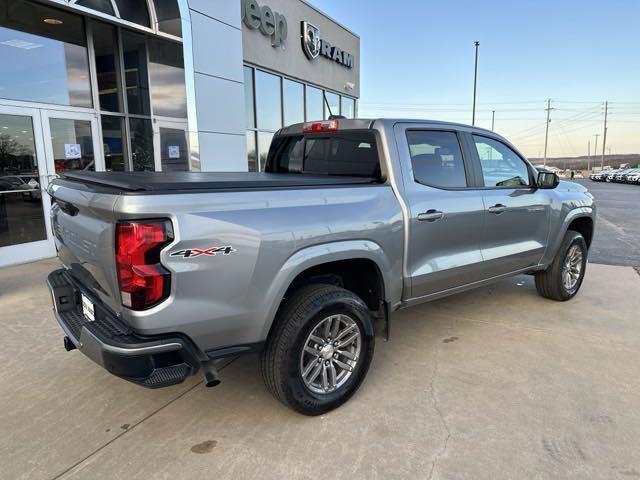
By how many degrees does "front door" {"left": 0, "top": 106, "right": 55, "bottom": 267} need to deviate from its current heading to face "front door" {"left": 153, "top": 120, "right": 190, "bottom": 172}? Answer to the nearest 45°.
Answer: approximately 90° to its left

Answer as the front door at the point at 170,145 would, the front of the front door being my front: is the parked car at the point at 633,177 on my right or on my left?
on my left

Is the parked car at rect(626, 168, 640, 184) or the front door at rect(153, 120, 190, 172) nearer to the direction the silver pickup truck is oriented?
the parked car

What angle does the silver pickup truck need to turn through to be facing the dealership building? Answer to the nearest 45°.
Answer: approximately 90° to its left

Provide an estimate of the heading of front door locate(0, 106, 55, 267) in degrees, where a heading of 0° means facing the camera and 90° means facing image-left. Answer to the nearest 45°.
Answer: approximately 315°

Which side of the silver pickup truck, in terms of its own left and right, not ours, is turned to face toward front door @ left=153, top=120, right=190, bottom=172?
left

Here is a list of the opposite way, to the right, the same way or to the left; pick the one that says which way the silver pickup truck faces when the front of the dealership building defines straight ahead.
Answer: to the left

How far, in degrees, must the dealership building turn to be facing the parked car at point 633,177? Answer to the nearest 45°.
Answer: approximately 90° to its left

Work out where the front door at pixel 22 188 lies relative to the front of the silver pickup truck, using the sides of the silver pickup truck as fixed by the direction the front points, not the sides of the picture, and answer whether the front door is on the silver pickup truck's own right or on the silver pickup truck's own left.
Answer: on the silver pickup truck's own left

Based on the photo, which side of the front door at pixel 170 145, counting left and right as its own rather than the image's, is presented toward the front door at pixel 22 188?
right

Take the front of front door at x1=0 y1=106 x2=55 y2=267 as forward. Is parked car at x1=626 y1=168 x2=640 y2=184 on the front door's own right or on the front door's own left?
on the front door's own left

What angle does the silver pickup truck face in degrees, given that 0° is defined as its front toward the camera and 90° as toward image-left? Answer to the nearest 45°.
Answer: approximately 225°
